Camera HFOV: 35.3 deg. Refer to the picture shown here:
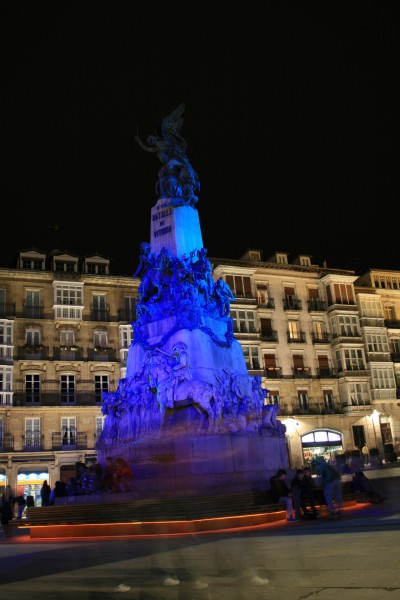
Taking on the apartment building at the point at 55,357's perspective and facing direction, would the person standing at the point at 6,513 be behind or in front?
in front

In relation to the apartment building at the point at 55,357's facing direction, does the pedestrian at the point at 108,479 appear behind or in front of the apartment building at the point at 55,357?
in front

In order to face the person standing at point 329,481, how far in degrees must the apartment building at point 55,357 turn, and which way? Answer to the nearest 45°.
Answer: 0° — it already faces them

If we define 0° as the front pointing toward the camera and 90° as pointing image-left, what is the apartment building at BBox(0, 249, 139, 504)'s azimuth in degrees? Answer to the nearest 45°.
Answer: approximately 0°

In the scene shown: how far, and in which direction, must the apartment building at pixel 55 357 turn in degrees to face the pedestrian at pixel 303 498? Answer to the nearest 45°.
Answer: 0° — it already faces them

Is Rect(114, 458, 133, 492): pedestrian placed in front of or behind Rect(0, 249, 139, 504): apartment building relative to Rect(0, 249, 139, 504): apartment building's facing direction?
in front

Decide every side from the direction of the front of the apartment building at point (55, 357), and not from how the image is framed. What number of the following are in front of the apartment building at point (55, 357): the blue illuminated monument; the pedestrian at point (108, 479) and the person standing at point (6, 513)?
3

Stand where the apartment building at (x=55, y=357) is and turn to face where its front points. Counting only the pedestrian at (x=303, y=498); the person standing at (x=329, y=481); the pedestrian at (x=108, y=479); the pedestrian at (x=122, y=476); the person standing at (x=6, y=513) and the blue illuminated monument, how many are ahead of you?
6

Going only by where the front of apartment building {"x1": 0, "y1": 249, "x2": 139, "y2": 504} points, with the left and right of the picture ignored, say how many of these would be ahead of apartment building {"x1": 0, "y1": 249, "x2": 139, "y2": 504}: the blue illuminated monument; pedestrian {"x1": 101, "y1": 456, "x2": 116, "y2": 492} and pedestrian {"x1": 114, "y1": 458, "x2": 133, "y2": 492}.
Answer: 3
